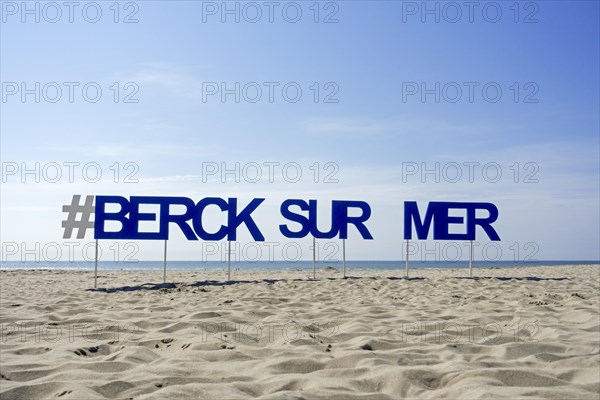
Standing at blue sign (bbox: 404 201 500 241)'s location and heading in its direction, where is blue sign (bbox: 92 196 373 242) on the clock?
blue sign (bbox: 92 196 373 242) is roughly at 2 o'clock from blue sign (bbox: 404 201 500 241).

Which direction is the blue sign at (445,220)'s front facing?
toward the camera

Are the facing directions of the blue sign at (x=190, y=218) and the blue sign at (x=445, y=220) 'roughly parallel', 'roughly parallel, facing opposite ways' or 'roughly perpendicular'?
roughly parallel

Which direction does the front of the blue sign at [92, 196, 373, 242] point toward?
toward the camera

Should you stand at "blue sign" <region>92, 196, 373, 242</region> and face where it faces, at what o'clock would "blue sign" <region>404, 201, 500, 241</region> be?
"blue sign" <region>404, 201, 500, 241</region> is roughly at 9 o'clock from "blue sign" <region>92, 196, 373, 242</region>.

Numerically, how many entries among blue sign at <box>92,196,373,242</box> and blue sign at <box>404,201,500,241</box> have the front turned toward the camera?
2
